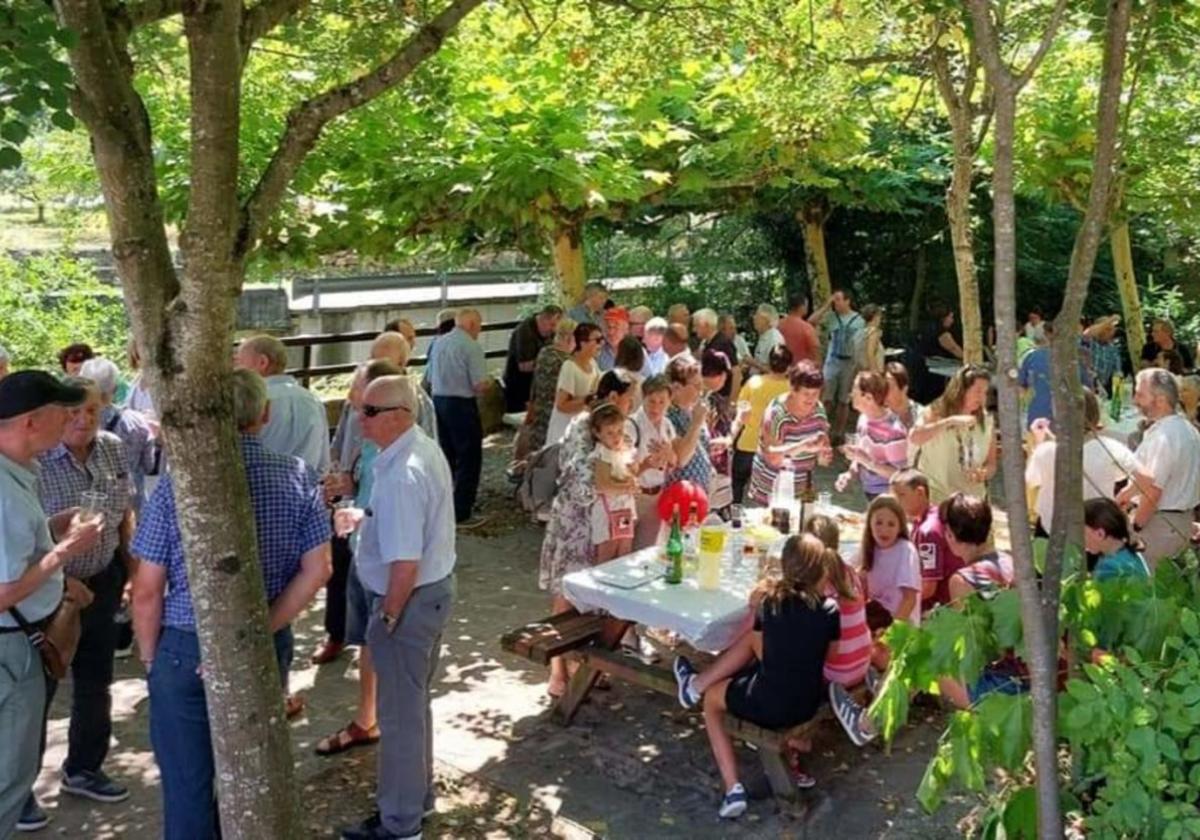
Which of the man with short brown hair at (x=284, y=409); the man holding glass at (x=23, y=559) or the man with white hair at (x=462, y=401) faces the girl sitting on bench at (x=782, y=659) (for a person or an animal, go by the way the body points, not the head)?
the man holding glass

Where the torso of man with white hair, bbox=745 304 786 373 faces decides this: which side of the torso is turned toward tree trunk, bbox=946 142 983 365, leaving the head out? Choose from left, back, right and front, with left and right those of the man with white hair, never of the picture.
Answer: left

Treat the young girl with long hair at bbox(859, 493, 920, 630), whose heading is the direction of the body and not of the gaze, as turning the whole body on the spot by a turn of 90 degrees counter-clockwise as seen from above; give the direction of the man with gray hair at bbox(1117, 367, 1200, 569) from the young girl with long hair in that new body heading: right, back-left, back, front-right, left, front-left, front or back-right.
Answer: left

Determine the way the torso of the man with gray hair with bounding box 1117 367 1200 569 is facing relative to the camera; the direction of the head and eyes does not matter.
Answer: to the viewer's left

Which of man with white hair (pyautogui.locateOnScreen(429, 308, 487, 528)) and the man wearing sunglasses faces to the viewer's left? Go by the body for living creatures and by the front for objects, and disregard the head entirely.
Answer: the man wearing sunglasses

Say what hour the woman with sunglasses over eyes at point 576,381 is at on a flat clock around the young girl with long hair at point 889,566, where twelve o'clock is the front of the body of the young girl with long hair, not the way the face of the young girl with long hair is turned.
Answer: The woman with sunglasses over eyes is roughly at 3 o'clock from the young girl with long hair.

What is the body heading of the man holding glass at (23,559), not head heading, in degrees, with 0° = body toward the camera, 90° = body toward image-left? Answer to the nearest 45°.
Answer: approximately 270°

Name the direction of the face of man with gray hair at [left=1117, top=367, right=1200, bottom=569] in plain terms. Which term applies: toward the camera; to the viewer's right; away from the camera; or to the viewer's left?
to the viewer's left

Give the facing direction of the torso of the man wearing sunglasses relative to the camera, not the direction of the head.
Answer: to the viewer's left
